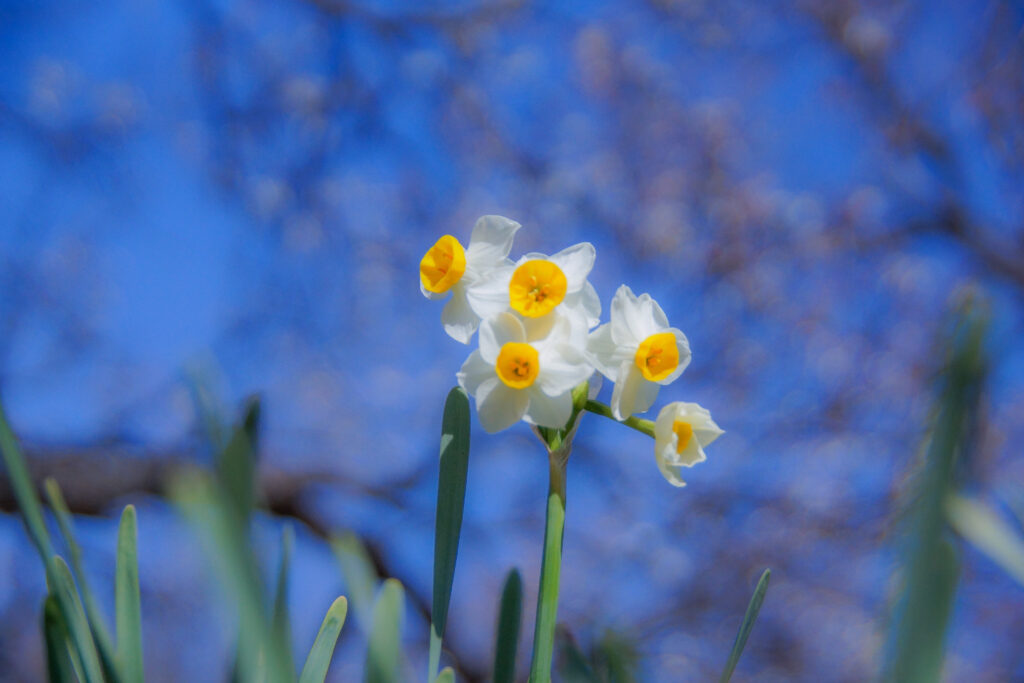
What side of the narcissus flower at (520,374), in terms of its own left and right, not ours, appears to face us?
front

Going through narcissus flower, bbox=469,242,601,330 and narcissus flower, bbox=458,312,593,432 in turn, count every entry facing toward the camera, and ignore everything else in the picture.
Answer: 2

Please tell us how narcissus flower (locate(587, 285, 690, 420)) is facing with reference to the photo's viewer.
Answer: facing the viewer and to the right of the viewer
